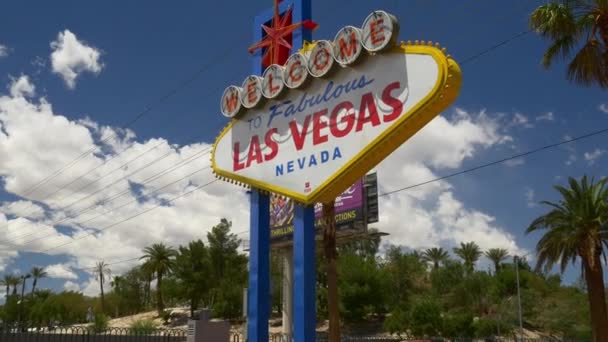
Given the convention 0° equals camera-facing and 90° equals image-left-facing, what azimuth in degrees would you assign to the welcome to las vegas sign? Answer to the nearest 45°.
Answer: approximately 45°

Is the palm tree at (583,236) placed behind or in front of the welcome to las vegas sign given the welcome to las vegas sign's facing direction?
behind
